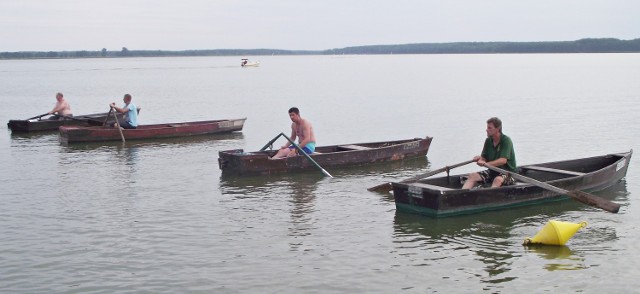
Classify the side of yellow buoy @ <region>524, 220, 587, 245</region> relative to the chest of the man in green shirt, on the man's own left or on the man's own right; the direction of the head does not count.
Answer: on the man's own left

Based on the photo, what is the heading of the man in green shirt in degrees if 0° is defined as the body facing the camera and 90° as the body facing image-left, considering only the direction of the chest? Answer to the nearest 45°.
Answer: approximately 45°

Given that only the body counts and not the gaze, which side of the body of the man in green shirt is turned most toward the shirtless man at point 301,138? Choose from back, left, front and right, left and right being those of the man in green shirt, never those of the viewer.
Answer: right

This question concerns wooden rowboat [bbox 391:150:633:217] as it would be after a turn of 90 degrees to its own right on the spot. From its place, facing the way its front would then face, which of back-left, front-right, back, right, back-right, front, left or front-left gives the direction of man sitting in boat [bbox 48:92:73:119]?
back

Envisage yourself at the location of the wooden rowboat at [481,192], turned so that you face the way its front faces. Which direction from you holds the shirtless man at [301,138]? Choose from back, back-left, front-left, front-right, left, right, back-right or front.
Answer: left

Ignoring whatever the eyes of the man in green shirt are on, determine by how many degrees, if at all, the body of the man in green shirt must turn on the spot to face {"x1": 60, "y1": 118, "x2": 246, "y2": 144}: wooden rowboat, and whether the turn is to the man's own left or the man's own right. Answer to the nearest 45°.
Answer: approximately 90° to the man's own right

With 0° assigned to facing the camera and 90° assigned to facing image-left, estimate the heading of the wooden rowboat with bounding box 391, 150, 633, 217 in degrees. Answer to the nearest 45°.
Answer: approximately 225°

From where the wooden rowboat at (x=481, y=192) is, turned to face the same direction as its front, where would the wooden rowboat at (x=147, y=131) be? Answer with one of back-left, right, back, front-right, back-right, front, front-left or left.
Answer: left
